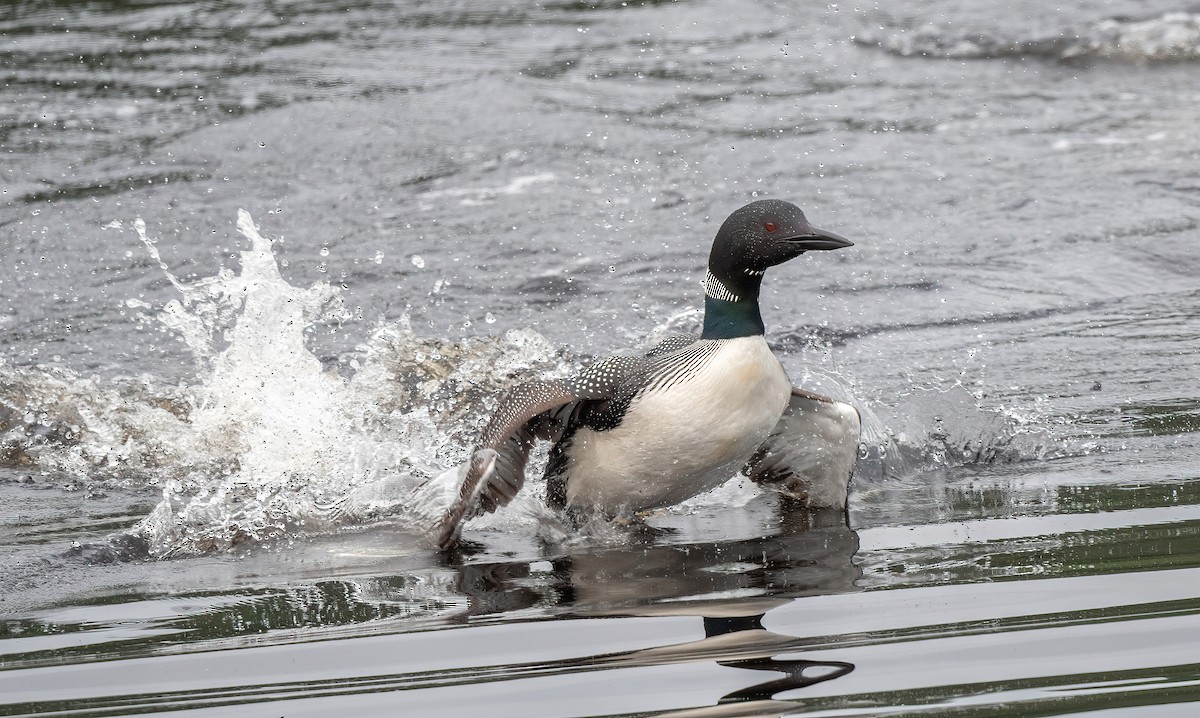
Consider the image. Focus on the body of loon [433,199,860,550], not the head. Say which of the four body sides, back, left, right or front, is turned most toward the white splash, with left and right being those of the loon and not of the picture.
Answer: back

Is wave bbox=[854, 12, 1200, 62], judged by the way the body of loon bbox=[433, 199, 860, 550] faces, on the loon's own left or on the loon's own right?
on the loon's own left

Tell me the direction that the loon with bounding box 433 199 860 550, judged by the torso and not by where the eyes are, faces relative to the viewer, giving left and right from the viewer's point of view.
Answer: facing the viewer and to the right of the viewer
